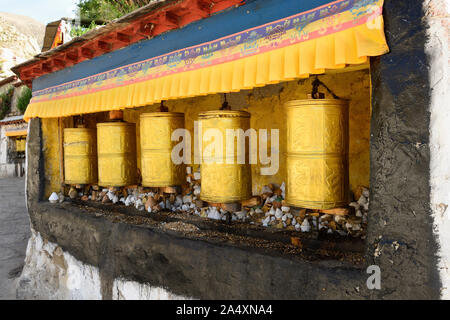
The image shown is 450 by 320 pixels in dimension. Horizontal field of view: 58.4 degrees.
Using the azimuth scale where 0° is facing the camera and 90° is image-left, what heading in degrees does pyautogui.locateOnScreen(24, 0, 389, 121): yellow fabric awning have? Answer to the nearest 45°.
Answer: approximately 45°

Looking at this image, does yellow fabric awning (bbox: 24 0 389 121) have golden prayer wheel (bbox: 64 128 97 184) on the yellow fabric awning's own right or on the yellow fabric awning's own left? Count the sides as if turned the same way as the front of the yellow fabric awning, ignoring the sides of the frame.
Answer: on the yellow fabric awning's own right

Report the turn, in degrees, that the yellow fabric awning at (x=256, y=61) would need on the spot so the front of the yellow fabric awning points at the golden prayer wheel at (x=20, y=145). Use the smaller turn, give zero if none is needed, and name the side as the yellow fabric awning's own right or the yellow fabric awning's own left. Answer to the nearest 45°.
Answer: approximately 90° to the yellow fabric awning's own right
